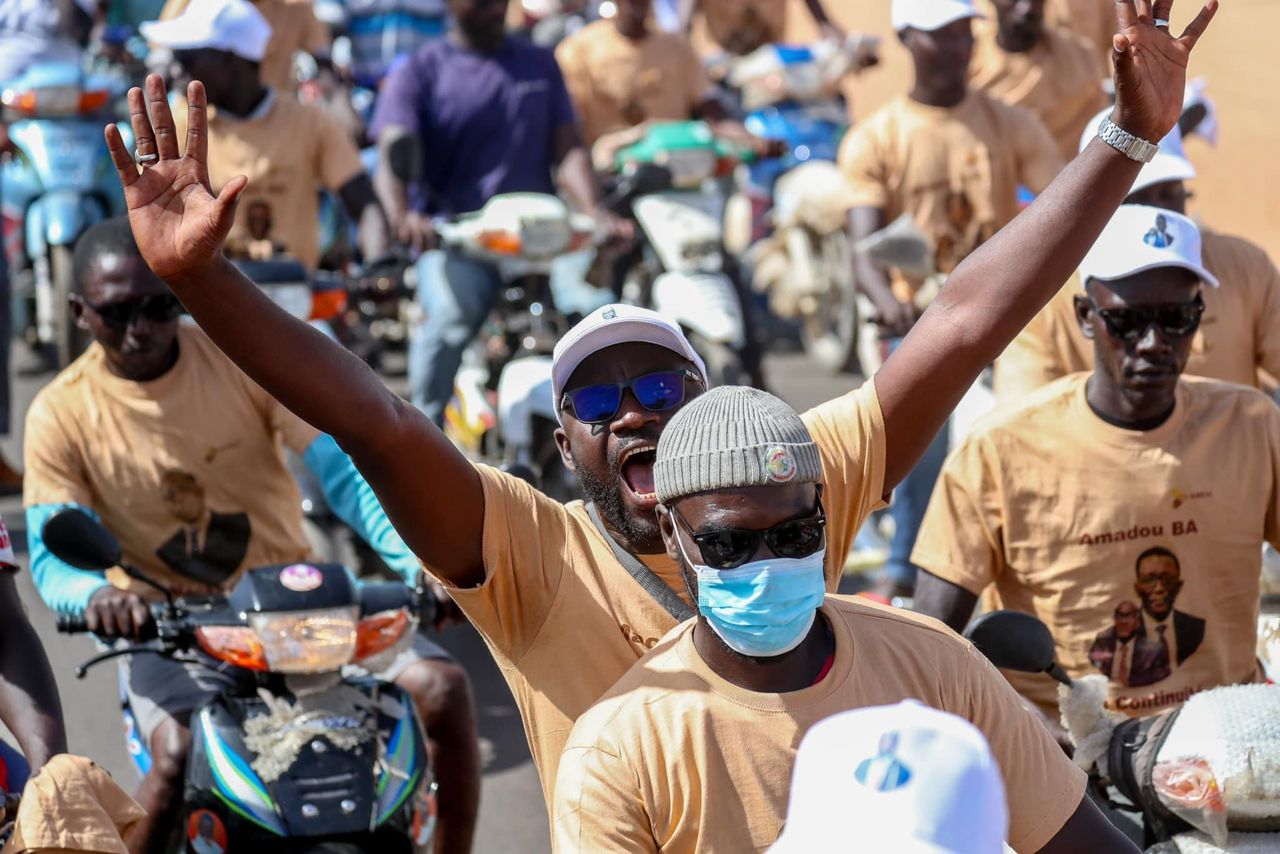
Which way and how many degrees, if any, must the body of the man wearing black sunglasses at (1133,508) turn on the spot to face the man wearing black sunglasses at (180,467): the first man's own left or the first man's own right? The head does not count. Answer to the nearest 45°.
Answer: approximately 90° to the first man's own right

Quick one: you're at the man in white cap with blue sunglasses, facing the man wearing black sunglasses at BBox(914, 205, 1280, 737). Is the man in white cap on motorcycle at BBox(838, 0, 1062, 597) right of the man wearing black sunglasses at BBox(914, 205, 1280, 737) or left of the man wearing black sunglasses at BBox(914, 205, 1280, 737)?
left

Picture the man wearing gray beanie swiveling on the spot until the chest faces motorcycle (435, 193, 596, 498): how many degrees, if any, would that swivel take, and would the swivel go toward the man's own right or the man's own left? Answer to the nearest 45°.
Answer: approximately 180°

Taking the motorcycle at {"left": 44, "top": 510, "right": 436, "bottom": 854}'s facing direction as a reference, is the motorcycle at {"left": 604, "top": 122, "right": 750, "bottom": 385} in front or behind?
behind

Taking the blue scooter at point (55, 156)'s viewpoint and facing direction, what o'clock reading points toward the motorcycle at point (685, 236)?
The motorcycle is roughly at 10 o'clock from the blue scooter.

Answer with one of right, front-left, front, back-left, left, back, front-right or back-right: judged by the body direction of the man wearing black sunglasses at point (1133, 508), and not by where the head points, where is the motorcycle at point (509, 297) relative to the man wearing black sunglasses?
back-right

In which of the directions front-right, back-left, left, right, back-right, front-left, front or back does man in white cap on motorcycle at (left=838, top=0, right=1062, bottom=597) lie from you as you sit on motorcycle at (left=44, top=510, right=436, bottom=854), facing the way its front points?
back-left

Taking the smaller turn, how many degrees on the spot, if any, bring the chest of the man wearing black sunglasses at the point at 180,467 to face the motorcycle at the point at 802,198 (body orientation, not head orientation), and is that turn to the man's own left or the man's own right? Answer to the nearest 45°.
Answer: approximately 135° to the man's own left

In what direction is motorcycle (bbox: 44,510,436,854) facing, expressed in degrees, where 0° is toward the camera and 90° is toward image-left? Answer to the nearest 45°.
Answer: approximately 0°

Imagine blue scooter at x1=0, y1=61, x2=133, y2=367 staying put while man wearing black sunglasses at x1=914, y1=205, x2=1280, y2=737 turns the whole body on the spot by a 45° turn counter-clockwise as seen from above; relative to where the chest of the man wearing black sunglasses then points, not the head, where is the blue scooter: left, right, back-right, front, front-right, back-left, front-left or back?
back

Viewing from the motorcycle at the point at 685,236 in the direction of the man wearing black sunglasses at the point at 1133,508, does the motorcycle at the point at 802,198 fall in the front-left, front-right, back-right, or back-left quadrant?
back-left

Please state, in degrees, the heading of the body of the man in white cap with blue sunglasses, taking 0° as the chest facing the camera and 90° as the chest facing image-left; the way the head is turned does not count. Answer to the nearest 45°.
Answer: approximately 0°

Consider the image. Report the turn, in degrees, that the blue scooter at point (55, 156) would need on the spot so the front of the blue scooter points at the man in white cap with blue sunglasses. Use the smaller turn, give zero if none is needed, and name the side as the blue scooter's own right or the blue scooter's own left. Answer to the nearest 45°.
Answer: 0° — it already faces them
